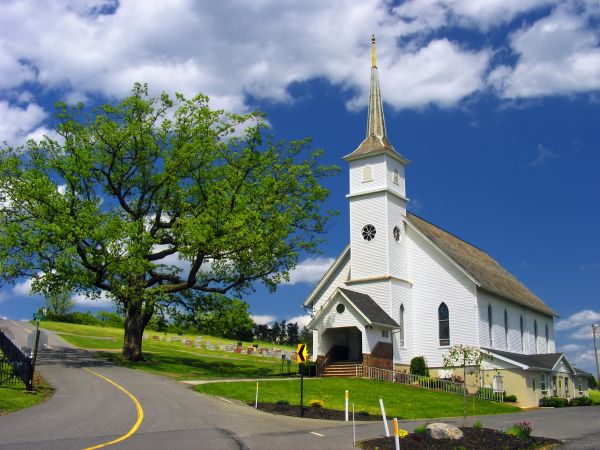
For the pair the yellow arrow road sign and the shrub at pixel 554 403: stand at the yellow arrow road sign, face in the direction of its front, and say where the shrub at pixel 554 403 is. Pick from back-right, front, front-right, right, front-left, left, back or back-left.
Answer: back-left

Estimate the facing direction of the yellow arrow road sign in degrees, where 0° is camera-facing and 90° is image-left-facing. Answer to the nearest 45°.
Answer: approximately 0°

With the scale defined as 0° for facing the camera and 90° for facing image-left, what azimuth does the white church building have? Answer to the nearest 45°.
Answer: approximately 45°

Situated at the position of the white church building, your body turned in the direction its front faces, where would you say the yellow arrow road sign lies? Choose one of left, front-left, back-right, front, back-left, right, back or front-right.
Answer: front-left

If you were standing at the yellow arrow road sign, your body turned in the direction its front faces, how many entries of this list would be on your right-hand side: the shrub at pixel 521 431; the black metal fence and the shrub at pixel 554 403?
1

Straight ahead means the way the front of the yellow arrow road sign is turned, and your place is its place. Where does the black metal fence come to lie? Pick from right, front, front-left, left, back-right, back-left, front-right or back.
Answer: right

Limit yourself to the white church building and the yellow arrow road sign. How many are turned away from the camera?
0

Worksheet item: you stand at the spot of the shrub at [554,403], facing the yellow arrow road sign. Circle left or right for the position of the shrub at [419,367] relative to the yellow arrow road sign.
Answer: right
